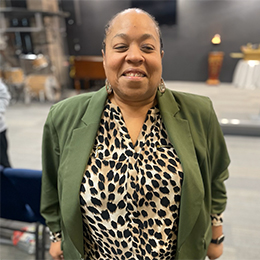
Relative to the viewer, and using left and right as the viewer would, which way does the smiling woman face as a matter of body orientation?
facing the viewer

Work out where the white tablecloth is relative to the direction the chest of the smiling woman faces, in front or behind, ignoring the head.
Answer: behind

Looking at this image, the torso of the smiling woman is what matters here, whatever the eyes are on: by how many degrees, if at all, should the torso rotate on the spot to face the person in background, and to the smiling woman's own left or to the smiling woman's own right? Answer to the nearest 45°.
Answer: approximately 135° to the smiling woman's own right

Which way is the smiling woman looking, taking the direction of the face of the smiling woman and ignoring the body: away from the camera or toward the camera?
toward the camera

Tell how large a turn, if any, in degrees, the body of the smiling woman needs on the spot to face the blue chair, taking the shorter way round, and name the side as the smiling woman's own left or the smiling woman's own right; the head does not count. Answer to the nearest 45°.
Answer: approximately 135° to the smiling woman's own right

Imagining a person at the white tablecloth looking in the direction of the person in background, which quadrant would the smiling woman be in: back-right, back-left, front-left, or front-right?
front-left
